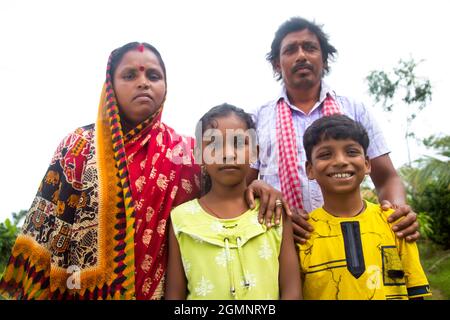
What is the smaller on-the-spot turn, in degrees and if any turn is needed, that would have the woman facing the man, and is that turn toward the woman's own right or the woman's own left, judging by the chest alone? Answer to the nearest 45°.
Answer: approximately 90° to the woman's own left

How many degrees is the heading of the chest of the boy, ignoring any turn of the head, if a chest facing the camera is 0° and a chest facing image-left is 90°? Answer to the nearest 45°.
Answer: approximately 0°

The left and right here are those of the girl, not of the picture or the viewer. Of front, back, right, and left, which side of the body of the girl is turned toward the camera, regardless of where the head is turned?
front

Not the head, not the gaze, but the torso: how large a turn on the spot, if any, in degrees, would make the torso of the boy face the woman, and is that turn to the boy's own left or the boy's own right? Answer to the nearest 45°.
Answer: approximately 90° to the boy's own right

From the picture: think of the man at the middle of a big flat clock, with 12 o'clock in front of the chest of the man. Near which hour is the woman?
The woman is roughly at 2 o'clock from the man.

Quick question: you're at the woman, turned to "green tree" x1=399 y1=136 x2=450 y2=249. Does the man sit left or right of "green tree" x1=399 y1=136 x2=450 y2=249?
right

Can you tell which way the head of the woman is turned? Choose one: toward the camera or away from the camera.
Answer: toward the camera

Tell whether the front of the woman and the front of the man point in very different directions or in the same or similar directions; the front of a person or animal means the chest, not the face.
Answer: same or similar directions

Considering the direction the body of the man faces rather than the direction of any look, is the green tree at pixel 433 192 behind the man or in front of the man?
behind

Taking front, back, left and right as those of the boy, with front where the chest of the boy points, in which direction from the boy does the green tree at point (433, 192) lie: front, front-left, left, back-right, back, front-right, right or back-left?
back

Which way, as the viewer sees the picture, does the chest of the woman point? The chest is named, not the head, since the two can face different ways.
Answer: toward the camera

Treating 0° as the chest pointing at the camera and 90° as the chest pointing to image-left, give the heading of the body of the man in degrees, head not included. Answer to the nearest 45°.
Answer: approximately 0°

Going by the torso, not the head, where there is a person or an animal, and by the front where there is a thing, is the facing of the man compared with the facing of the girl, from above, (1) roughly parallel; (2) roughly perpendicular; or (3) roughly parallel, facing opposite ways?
roughly parallel
